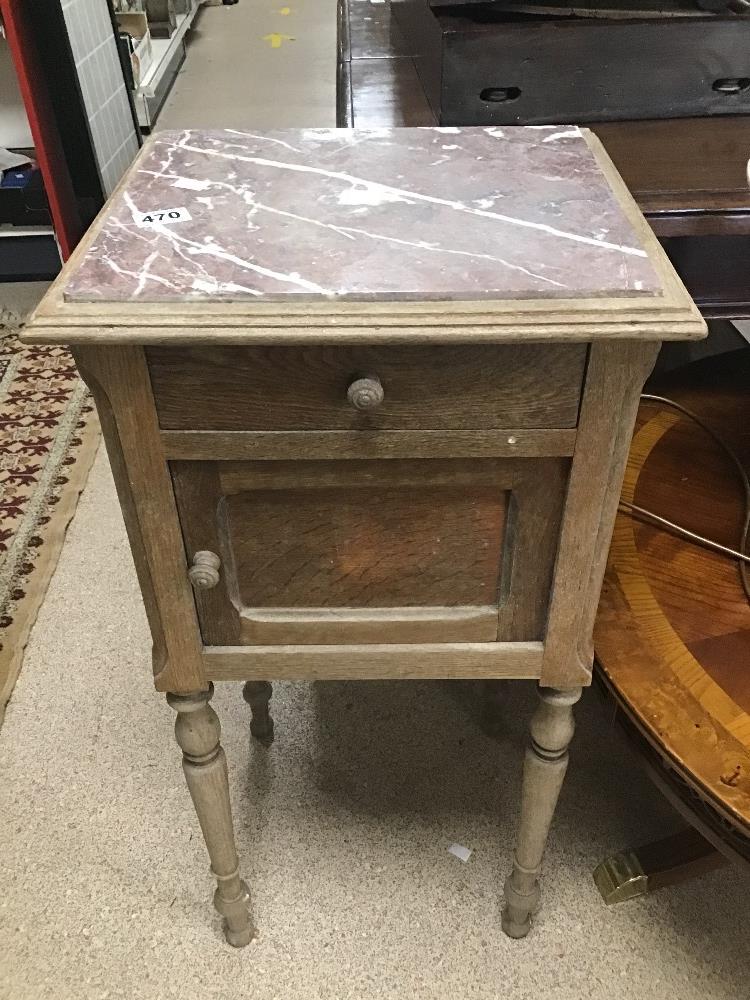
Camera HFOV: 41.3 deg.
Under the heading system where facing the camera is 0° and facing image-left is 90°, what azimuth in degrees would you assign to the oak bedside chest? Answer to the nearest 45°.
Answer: approximately 0°

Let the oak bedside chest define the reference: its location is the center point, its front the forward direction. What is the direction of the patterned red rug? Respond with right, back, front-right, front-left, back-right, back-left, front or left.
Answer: back-right
